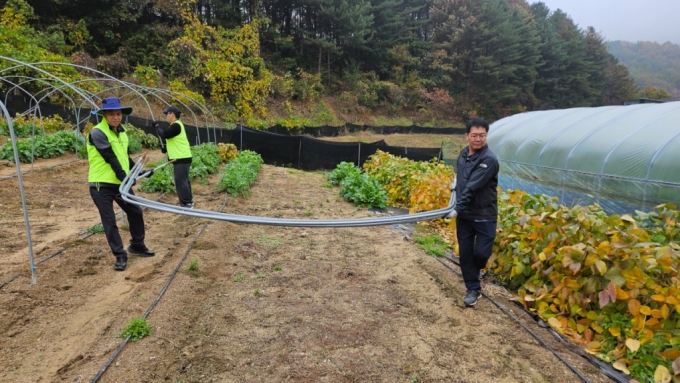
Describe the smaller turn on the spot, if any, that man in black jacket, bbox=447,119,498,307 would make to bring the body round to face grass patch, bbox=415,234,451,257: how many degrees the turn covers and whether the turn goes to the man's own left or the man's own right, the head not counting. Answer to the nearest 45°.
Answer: approximately 135° to the man's own right

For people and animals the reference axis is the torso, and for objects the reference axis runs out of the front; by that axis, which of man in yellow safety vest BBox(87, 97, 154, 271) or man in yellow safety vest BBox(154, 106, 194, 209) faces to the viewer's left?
man in yellow safety vest BBox(154, 106, 194, 209)

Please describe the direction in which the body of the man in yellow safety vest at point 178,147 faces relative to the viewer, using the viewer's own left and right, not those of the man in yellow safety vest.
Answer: facing to the left of the viewer

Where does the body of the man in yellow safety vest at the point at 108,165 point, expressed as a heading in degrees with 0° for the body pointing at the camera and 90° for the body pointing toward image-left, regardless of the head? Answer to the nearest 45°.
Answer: approximately 315°

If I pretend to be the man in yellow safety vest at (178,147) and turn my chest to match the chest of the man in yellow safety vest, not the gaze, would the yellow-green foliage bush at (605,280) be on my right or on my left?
on my left

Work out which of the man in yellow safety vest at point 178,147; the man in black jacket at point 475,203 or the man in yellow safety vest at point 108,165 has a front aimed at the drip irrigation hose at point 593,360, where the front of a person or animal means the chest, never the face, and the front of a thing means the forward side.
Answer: the man in yellow safety vest at point 108,165

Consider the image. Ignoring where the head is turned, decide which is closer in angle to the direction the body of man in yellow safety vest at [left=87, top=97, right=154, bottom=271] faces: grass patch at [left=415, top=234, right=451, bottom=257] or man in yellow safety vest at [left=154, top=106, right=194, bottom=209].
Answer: the grass patch

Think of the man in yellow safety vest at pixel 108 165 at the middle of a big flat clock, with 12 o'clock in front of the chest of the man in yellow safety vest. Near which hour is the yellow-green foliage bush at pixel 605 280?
The yellow-green foliage bush is roughly at 12 o'clock from the man in yellow safety vest.

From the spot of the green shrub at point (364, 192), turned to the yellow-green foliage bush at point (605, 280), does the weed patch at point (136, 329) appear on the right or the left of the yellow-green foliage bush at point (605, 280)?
right

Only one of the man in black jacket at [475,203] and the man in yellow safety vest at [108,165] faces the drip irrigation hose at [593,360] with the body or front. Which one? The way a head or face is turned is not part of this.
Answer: the man in yellow safety vest

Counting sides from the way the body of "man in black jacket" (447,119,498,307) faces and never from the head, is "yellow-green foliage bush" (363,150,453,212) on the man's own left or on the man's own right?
on the man's own right

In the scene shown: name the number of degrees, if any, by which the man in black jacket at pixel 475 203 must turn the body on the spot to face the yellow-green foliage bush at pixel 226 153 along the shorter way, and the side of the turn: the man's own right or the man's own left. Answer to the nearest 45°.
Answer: approximately 90° to the man's own right
